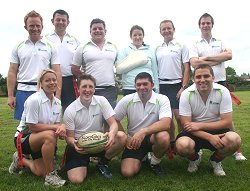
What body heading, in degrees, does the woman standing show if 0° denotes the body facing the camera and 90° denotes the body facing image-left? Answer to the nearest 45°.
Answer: approximately 0°

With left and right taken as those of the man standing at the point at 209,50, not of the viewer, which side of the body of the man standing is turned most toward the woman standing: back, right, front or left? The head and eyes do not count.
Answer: right

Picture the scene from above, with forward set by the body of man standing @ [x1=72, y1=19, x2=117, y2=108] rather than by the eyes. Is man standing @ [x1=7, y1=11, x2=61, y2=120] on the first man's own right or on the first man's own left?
on the first man's own right

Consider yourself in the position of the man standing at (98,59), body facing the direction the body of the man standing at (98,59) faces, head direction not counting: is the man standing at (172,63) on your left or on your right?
on your left

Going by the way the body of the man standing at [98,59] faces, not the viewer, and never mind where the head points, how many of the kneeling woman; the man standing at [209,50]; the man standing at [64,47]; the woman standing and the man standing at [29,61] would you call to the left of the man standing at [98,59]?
2

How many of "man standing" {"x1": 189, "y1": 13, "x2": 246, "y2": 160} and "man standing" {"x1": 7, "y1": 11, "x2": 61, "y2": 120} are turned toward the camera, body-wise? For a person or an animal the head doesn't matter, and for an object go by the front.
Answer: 2
